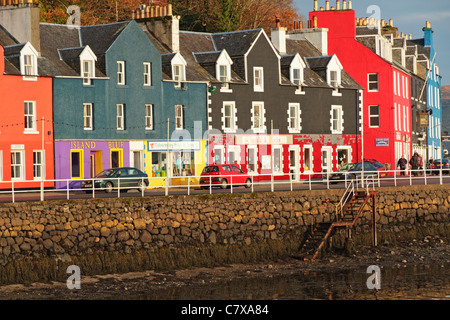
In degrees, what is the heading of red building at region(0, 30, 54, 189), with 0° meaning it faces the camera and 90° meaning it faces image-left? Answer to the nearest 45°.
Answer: approximately 0°

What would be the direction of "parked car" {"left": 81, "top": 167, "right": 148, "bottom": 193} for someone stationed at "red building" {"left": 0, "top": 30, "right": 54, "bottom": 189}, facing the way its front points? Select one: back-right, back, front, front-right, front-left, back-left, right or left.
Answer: front-left

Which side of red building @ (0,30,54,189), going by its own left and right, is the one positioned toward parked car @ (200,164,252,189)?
left
